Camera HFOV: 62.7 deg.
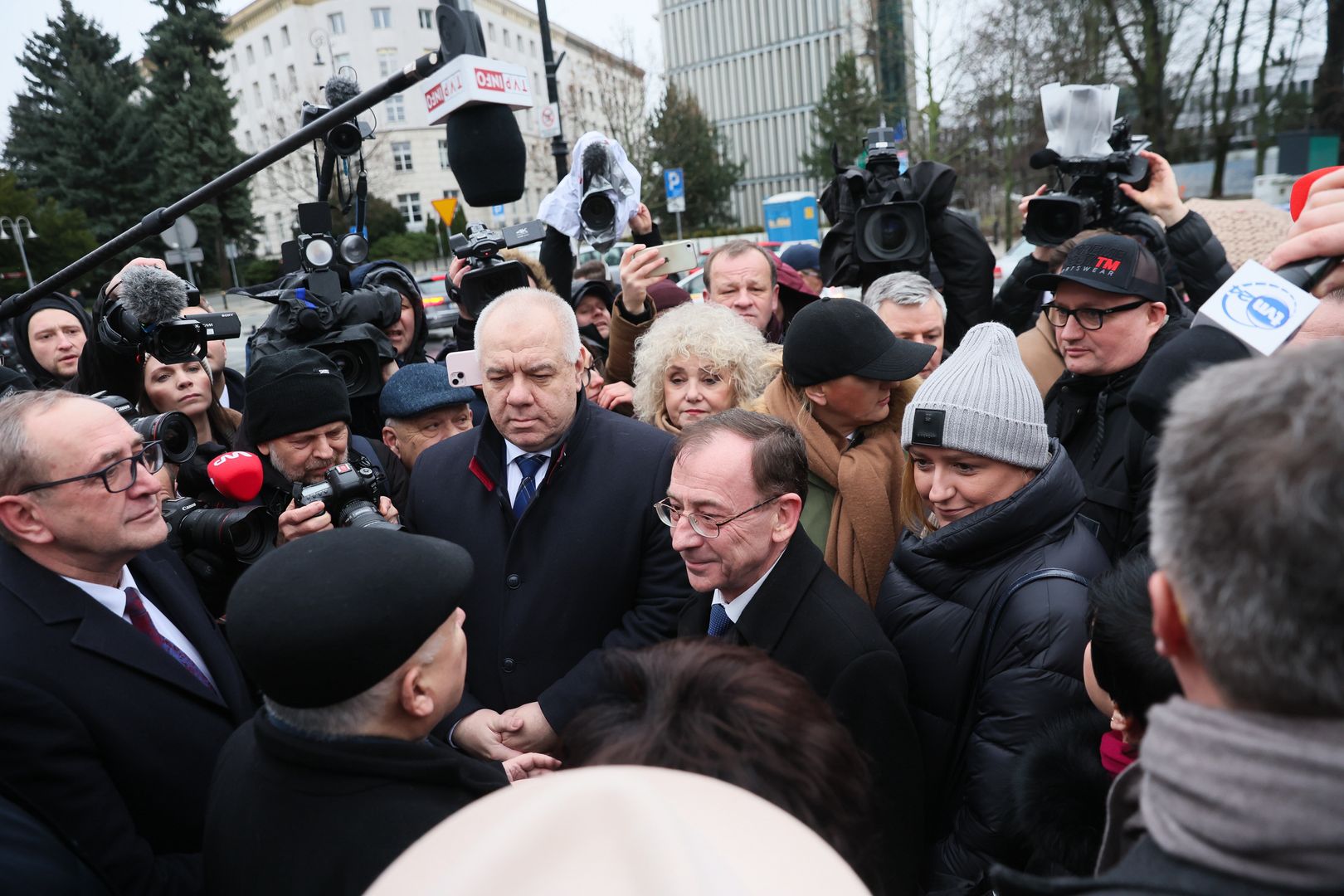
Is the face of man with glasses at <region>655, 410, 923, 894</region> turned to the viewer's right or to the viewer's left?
to the viewer's left

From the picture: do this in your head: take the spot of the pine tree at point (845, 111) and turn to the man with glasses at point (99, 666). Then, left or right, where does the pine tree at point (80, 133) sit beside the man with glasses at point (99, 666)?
right

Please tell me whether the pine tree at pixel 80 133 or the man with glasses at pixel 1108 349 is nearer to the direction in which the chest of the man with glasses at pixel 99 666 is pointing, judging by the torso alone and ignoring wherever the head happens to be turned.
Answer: the man with glasses

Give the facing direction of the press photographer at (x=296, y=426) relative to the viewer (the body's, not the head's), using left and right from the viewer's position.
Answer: facing the viewer and to the right of the viewer

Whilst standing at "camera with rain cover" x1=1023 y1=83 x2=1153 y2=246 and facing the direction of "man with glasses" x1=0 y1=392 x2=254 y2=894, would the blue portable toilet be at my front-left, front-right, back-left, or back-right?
back-right

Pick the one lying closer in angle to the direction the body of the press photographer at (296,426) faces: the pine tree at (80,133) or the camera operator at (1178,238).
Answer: the camera operator

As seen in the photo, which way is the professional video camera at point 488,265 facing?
toward the camera

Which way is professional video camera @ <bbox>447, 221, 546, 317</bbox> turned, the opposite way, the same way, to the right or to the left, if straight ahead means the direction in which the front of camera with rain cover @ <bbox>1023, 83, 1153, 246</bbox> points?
to the left

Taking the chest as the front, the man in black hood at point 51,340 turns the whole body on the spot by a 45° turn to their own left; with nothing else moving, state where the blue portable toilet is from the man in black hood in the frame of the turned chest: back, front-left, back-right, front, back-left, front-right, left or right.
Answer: front-left

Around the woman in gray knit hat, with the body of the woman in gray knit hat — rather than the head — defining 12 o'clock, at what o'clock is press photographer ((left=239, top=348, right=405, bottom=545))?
The press photographer is roughly at 2 o'clock from the woman in gray knit hat.

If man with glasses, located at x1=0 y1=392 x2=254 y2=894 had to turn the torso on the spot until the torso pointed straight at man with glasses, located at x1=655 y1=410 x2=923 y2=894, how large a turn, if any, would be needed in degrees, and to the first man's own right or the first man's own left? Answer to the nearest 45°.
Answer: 0° — they already face them

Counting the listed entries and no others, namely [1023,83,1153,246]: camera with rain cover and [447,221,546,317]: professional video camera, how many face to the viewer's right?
0

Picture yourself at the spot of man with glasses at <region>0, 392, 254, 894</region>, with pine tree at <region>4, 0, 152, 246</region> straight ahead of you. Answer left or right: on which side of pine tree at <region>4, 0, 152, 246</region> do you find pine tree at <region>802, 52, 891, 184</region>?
right
